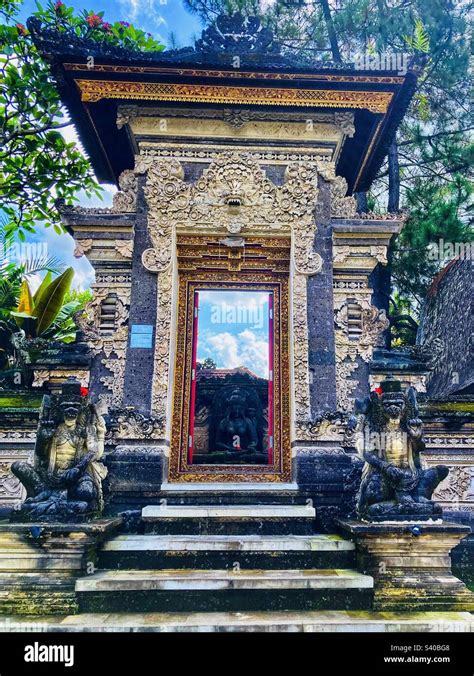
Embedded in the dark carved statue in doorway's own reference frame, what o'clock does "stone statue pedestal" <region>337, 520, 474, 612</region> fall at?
The stone statue pedestal is roughly at 11 o'clock from the dark carved statue in doorway.

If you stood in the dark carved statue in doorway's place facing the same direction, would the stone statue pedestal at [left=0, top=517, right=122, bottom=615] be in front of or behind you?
in front

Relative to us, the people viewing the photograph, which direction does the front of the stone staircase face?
facing the viewer

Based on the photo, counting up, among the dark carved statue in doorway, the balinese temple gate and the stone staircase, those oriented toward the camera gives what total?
3

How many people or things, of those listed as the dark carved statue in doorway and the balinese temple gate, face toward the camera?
2

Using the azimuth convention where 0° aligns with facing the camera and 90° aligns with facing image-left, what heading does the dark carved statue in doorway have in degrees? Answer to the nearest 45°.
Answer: approximately 0°

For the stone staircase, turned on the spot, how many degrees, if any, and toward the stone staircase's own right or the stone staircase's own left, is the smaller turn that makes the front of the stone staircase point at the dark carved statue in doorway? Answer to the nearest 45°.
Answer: approximately 180°

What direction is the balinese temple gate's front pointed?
toward the camera

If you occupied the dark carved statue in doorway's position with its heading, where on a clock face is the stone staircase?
The stone staircase is roughly at 12 o'clock from the dark carved statue in doorway.
